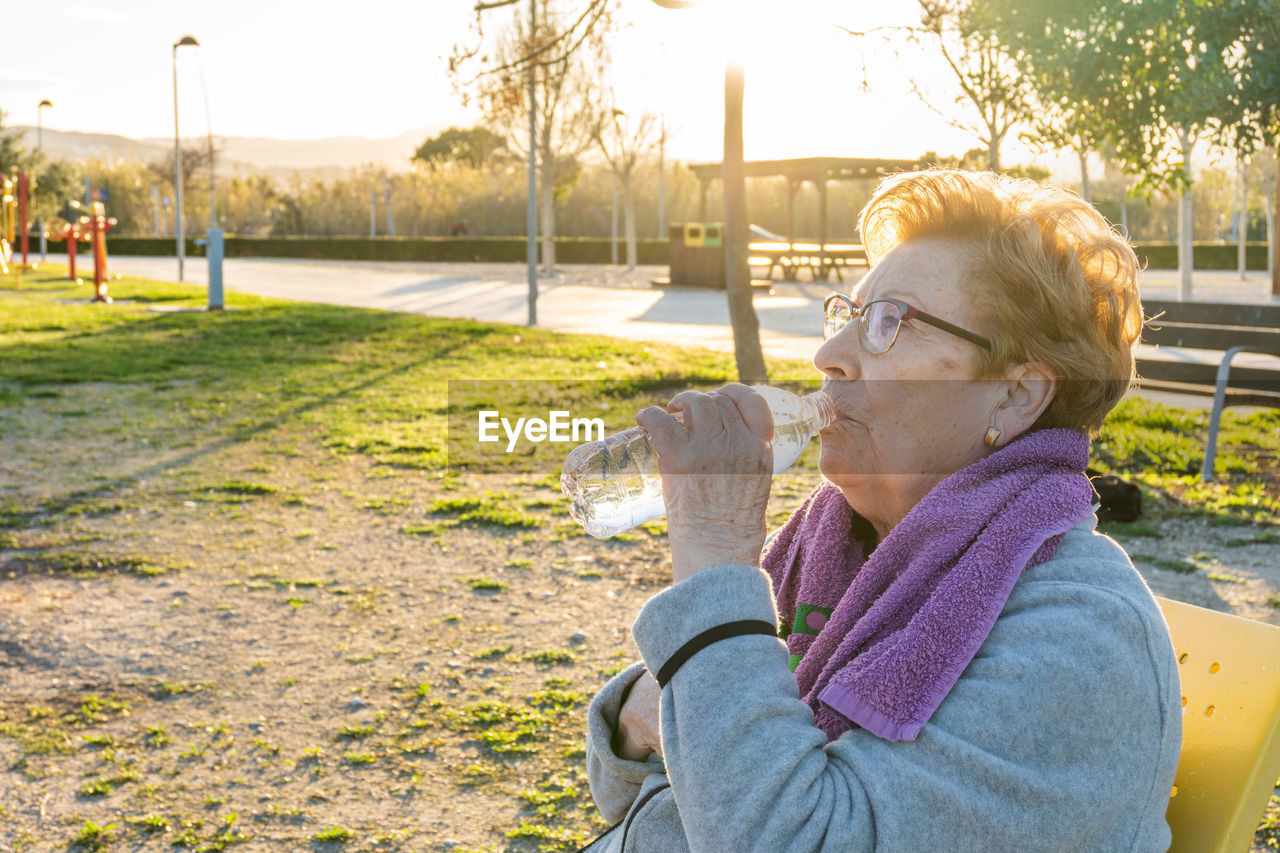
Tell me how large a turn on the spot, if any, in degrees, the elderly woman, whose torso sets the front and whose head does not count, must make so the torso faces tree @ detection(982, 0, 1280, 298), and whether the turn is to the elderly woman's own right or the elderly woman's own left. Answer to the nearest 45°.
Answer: approximately 90° to the elderly woman's own right

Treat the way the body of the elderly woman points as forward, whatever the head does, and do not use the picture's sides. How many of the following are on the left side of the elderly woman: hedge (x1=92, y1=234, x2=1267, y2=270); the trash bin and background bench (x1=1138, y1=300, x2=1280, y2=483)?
0

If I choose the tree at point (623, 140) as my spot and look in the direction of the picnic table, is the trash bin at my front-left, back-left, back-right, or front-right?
front-right

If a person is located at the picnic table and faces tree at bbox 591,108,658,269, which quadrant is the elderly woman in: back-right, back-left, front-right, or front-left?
back-left

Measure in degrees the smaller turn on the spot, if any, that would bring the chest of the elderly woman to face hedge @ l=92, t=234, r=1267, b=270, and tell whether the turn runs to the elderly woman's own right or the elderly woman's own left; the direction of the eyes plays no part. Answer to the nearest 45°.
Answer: approximately 90° to the elderly woman's own right

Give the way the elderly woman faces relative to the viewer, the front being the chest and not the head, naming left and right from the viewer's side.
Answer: facing to the left of the viewer

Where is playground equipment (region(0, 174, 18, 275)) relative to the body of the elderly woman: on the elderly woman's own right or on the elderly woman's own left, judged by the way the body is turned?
on the elderly woman's own right

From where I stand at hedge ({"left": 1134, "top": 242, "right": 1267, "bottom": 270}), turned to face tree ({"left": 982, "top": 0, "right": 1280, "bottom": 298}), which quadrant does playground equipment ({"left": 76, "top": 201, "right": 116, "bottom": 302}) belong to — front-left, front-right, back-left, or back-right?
front-right

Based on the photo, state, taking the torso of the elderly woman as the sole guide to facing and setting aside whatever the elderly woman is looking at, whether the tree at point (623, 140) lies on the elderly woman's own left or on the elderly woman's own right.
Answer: on the elderly woman's own right

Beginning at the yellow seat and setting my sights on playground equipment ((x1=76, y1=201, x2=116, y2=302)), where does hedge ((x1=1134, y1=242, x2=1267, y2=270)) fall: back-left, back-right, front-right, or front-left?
front-right

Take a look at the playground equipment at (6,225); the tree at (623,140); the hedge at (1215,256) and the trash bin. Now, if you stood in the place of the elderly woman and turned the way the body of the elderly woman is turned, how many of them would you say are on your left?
0

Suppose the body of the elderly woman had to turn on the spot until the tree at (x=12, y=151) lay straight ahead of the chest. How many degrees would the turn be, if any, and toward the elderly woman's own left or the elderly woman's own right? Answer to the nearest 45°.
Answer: approximately 45° to the elderly woman's own right

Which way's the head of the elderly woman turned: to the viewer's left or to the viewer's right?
to the viewer's left

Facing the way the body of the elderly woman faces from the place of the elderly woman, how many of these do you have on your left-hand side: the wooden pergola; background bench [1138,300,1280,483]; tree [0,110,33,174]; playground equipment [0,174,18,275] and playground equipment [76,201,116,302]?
0

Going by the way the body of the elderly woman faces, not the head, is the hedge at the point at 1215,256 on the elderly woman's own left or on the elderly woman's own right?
on the elderly woman's own right

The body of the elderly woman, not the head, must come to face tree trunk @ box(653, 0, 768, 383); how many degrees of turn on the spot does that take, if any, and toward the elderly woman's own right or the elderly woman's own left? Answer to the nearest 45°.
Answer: approximately 90° to the elderly woman's own right

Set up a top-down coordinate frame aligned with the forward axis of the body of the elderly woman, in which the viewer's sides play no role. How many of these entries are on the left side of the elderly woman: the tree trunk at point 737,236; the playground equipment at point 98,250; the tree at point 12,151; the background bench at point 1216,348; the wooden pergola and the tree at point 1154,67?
0

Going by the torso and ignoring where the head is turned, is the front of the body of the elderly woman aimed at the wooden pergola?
no
